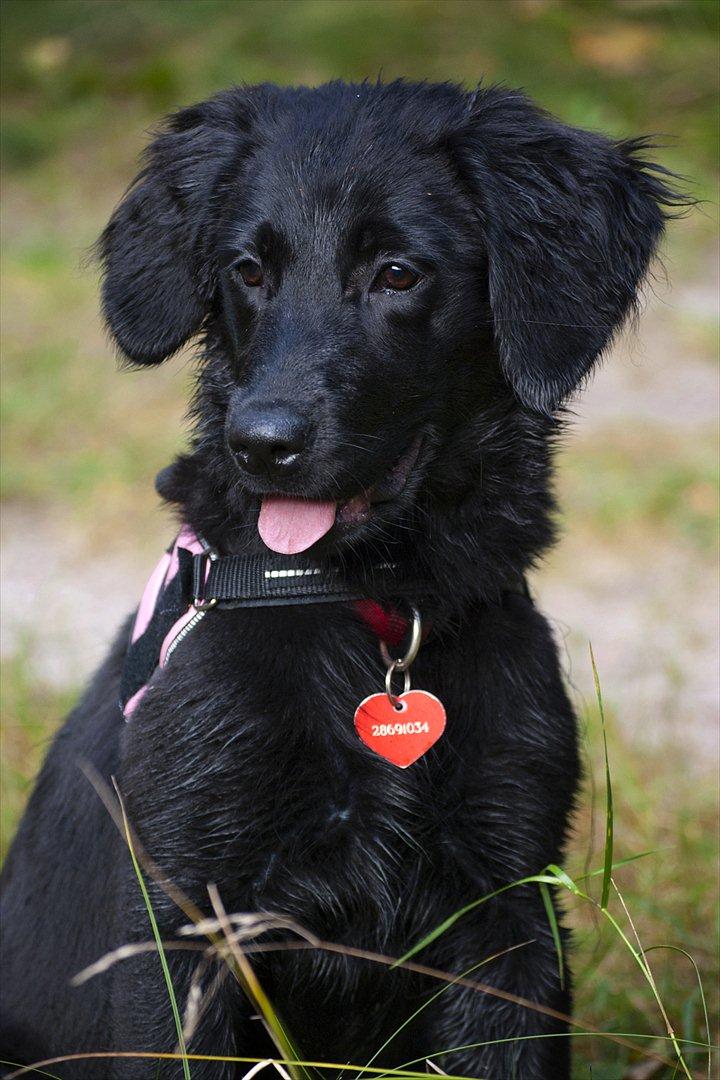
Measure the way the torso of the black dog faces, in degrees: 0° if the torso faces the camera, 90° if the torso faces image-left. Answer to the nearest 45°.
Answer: approximately 315°
